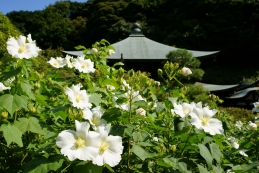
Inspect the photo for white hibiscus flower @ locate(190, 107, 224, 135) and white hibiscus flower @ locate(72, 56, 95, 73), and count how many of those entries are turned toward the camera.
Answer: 2

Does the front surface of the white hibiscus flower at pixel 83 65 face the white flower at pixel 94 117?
yes

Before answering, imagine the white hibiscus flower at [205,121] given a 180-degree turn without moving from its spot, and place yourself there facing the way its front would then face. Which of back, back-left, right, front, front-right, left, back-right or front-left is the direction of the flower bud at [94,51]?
front-left

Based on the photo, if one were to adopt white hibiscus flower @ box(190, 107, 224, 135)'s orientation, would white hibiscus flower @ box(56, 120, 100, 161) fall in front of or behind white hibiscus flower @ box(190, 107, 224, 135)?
in front

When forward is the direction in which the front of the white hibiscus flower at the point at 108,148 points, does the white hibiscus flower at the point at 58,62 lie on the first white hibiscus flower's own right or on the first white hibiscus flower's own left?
on the first white hibiscus flower's own right

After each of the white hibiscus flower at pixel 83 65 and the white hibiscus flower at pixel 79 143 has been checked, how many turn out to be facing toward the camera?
2

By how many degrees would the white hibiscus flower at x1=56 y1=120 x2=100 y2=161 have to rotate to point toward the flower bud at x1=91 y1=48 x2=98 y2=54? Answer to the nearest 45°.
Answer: approximately 180°

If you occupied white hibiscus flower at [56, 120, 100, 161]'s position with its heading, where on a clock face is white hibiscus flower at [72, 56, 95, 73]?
white hibiscus flower at [72, 56, 95, 73] is roughly at 6 o'clock from white hibiscus flower at [56, 120, 100, 161].

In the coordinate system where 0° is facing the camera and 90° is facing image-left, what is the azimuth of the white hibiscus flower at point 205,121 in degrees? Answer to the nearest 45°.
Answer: approximately 0°

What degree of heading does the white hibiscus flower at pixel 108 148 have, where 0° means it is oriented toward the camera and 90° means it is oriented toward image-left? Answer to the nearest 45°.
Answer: approximately 45°

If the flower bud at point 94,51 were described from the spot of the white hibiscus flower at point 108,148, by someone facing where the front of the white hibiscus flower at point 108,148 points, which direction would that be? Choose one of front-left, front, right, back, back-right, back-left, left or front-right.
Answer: back-right
